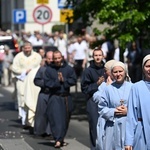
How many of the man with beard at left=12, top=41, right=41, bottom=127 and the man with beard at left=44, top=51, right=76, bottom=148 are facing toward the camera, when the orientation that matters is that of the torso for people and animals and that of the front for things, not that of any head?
2

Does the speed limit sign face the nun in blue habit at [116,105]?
yes

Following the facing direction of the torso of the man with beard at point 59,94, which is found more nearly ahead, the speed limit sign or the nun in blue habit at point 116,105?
the nun in blue habit

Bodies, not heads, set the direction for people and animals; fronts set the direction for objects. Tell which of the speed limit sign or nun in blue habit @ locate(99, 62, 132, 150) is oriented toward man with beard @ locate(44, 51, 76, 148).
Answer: the speed limit sign

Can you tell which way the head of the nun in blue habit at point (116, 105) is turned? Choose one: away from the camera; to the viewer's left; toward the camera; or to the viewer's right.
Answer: toward the camera

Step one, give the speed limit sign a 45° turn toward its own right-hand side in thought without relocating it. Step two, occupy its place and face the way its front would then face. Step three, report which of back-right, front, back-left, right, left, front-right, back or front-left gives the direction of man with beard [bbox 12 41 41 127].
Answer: front-left

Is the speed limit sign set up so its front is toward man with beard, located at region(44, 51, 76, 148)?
yes

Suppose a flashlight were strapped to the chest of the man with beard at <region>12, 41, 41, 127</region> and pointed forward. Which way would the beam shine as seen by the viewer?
toward the camera

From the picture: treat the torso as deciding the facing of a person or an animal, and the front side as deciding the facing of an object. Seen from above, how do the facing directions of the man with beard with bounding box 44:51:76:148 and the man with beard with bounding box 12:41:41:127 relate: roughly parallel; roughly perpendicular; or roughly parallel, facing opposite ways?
roughly parallel

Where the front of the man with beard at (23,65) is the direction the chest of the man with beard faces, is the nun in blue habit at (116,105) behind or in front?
in front

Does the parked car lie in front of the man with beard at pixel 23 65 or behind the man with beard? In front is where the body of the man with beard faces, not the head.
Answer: behind

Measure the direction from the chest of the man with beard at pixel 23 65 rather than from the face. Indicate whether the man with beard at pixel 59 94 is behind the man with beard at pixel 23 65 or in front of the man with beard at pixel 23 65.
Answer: in front

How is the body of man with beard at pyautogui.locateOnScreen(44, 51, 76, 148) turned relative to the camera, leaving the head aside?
toward the camera

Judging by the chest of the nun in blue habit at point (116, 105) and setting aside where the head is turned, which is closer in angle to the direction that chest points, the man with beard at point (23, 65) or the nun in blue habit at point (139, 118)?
the nun in blue habit
